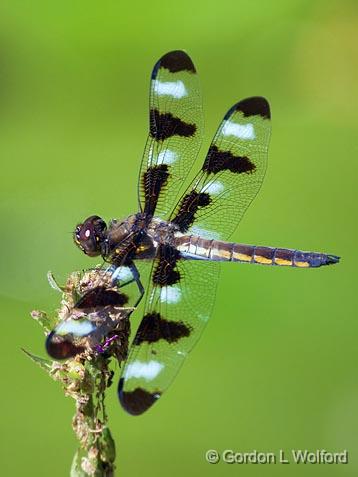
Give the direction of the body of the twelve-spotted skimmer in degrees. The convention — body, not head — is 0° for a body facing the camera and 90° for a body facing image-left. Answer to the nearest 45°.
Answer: approximately 90°
